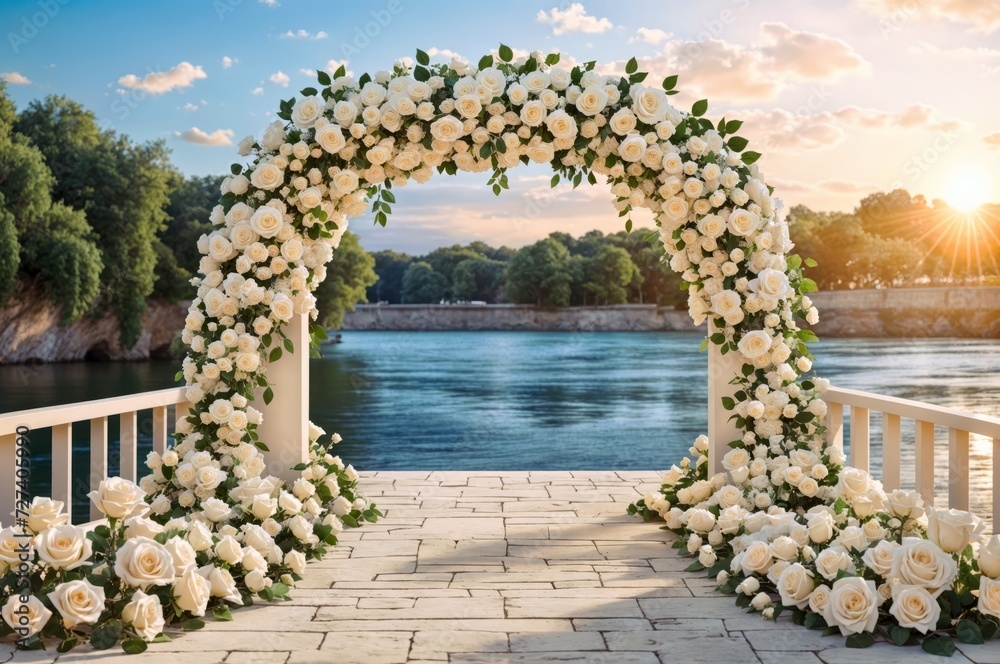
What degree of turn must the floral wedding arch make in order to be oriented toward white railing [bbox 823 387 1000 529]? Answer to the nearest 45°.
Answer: approximately 90° to its left

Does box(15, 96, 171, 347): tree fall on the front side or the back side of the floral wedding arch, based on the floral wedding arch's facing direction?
on the back side

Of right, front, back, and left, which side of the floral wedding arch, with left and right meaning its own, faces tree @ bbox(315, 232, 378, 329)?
back

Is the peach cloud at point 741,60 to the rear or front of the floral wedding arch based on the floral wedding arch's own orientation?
to the rear

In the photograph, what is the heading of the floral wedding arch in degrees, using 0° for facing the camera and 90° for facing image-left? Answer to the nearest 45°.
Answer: approximately 0°

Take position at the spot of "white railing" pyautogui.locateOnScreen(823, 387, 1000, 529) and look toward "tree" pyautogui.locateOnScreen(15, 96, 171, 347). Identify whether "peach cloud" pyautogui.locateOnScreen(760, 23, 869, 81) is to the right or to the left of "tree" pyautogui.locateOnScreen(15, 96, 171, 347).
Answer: right

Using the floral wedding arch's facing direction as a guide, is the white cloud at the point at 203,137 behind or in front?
behind
